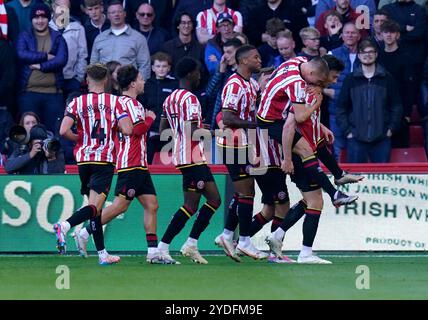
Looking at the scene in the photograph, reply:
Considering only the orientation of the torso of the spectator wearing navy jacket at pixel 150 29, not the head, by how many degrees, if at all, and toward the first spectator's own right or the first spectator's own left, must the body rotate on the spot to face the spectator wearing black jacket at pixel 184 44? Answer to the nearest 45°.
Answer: approximately 45° to the first spectator's own left

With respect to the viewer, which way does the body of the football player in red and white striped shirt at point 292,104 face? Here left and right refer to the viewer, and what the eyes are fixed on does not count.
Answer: facing to the right of the viewer

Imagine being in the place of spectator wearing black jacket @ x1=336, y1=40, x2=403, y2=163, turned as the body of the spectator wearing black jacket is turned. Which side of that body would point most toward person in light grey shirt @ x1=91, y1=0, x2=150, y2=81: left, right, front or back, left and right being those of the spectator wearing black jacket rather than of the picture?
right

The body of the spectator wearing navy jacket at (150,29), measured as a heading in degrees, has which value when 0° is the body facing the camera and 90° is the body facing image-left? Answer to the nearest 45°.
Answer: approximately 0°

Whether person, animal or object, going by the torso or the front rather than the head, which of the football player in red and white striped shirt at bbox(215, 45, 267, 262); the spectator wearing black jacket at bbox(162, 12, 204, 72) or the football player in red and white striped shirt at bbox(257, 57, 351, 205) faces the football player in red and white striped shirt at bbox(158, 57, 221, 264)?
the spectator wearing black jacket

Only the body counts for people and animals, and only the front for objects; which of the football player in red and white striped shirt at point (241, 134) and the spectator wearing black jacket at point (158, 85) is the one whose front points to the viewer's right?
the football player in red and white striped shirt

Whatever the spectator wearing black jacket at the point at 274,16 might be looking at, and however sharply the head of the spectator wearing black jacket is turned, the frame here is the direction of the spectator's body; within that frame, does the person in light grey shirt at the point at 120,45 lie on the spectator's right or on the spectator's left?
on the spectator's right

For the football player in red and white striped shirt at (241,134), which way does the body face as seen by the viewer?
to the viewer's right
